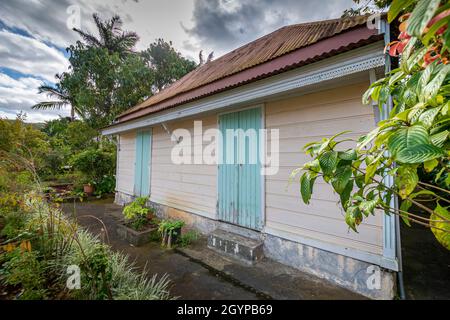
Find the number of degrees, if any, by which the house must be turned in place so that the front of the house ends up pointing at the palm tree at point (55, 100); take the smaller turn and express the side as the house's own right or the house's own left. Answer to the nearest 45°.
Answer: approximately 90° to the house's own right

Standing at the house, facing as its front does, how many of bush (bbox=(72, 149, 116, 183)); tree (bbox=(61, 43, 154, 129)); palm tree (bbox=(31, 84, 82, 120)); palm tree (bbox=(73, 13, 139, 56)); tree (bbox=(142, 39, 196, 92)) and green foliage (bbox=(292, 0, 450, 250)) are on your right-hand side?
5

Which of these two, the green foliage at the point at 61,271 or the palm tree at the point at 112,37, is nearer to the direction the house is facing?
the green foliage

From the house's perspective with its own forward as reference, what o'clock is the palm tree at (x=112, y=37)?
The palm tree is roughly at 3 o'clock from the house.

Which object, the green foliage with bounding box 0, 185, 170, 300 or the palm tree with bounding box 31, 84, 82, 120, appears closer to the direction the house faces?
the green foliage

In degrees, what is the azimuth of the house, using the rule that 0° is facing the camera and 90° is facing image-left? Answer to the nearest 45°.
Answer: approximately 45°

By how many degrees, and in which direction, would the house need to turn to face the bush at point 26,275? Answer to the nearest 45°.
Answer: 0° — it already faces it

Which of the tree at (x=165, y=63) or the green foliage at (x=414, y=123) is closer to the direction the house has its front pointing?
the green foliage

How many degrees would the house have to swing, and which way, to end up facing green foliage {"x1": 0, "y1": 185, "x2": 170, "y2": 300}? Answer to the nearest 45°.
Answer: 0° — it already faces it

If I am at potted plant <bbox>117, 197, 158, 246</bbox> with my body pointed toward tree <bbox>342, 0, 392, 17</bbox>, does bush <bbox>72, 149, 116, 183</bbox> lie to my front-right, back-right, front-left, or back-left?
back-left
